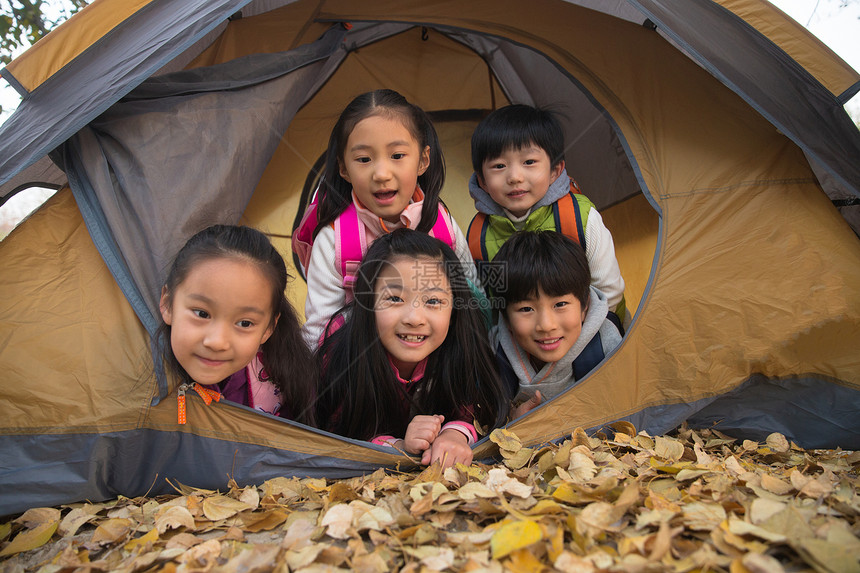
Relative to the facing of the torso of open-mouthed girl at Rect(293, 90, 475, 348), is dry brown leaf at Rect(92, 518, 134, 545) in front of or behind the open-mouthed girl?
in front

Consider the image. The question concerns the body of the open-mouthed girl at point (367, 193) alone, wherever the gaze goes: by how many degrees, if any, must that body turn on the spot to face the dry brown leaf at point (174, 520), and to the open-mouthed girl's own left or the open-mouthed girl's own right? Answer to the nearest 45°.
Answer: approximately 45° to the open-mouthed girl's own right

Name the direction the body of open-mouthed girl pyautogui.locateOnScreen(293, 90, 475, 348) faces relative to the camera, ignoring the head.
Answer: toward the camera

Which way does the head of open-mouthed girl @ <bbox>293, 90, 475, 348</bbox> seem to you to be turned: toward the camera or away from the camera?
toward the camera

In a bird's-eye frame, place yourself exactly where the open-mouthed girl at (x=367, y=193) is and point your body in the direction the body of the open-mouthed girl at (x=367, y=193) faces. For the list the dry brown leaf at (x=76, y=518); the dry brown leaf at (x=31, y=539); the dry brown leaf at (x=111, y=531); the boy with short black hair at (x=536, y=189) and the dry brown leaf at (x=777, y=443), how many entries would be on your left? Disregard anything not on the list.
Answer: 2

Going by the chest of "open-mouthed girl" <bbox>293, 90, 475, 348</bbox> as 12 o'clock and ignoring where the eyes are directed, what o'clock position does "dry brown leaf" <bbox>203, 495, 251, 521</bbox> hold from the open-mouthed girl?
The dry brown leaf is roughly at 1 o'clock from the open-mouthed girl.

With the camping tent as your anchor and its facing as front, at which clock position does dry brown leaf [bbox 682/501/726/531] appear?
The dry brown leaf is roughly at 10 o'clock from the camping tent.

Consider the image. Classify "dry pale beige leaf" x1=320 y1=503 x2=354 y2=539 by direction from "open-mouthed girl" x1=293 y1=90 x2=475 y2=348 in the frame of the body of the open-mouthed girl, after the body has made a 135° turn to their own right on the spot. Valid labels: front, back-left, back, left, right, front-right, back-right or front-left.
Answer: back-left

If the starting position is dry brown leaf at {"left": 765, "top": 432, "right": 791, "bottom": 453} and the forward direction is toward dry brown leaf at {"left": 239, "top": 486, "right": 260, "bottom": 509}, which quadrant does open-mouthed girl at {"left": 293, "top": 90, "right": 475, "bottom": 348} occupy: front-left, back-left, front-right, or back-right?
front-right
